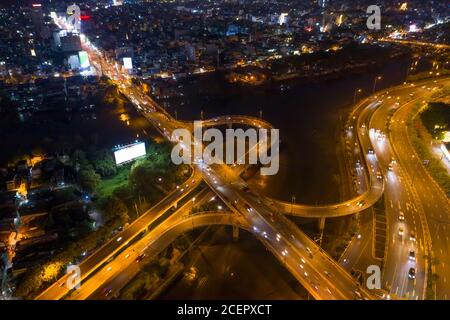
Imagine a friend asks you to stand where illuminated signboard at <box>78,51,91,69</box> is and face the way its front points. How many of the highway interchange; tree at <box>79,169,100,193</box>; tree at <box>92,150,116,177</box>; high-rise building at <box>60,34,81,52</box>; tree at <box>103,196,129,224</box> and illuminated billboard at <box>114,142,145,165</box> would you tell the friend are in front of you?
5

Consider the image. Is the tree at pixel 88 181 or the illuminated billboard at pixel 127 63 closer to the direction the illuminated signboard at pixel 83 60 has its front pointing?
the tree

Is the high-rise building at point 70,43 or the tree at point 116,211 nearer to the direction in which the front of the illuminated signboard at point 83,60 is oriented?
the tree

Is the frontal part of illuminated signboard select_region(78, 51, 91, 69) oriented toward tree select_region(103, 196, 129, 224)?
yes

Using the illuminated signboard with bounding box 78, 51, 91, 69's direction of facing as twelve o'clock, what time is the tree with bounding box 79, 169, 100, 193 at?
The tree is roughly at 12 o'clock from the illuminated signboard.

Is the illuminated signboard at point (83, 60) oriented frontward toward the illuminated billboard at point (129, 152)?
yes

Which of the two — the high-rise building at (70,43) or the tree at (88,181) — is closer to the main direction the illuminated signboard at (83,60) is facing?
the tree

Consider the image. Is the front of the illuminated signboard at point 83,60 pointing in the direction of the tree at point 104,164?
yes

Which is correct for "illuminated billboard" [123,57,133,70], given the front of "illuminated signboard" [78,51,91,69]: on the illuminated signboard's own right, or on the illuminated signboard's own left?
on the illuminated signboard's own left

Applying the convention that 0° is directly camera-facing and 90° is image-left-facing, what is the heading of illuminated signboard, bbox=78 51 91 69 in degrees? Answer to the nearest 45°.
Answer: approximately 0°
